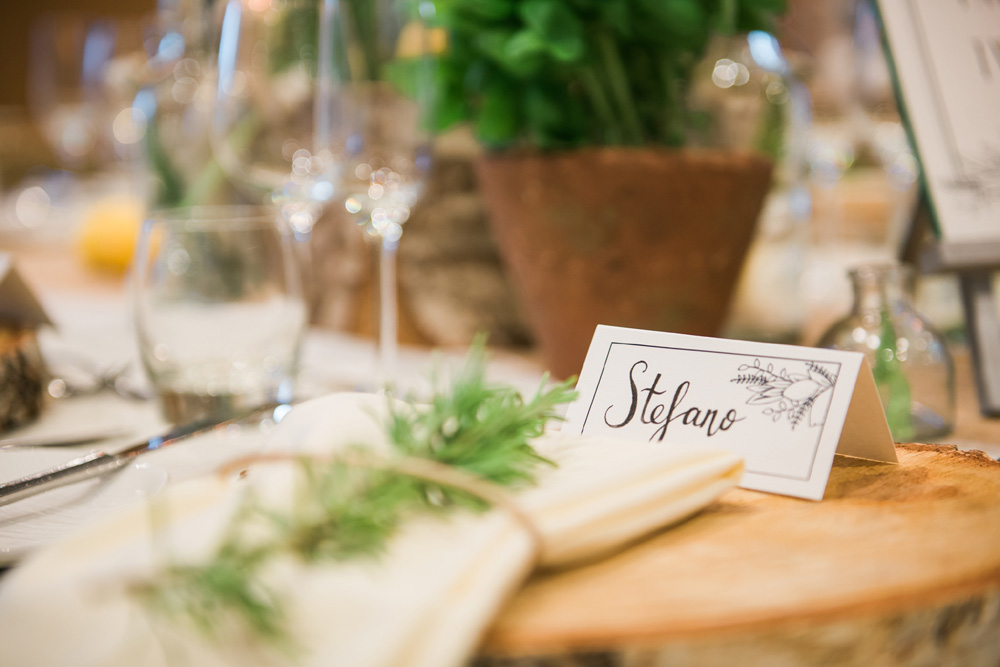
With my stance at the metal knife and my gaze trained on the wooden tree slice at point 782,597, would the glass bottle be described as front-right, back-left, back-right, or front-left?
front-left

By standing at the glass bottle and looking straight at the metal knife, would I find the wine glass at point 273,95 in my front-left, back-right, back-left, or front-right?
front-right

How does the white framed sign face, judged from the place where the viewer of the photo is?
facing the viewer
